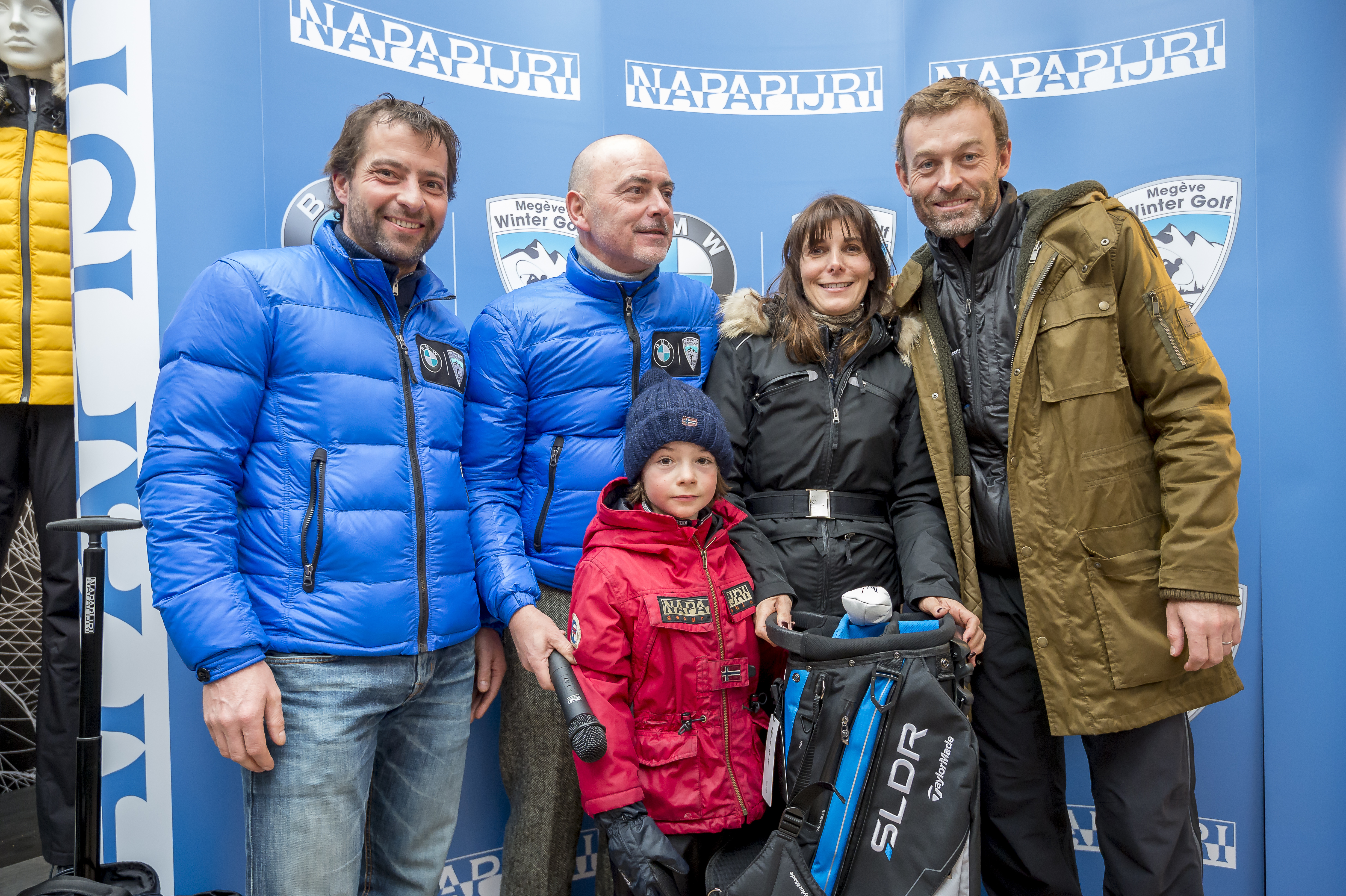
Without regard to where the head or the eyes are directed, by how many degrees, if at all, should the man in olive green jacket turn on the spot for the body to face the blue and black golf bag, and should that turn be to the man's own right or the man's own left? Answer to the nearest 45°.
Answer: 0° — they already face it

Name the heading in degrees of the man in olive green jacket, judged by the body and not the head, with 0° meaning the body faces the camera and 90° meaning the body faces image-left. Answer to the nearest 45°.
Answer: approximately 45°

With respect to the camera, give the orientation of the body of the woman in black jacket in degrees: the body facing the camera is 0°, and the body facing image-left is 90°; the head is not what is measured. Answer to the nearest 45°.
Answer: approximately 0°

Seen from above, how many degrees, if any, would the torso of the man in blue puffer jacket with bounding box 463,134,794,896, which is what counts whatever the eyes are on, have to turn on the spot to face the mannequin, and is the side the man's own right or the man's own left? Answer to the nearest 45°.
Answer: approximately 135° to the man's own right

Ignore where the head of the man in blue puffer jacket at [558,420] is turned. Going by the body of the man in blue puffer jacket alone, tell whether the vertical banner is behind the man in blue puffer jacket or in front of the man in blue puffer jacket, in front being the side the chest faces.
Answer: behind

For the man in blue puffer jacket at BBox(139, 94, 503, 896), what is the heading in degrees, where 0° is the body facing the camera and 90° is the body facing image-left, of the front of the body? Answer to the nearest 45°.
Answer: approximately 315°

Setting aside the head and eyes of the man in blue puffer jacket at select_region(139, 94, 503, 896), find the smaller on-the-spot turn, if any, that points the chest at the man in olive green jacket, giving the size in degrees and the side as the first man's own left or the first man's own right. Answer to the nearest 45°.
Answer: approximately 45° to the first man's own left

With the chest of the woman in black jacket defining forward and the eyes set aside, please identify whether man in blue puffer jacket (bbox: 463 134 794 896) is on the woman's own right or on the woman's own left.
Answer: on the woman's own right

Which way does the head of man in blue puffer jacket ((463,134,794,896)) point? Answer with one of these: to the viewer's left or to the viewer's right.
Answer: to the viewer's right
